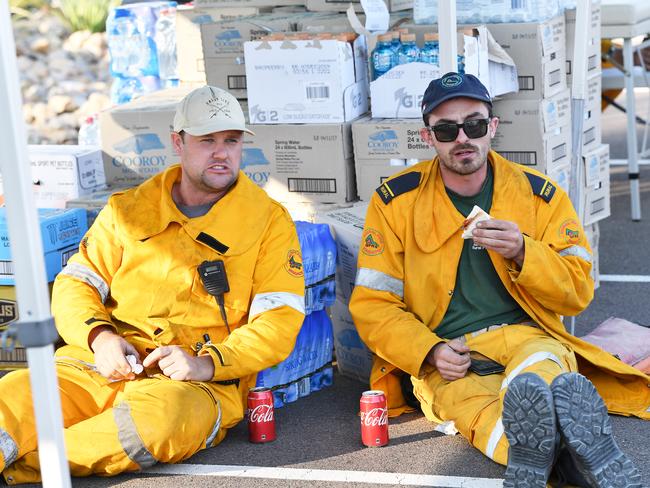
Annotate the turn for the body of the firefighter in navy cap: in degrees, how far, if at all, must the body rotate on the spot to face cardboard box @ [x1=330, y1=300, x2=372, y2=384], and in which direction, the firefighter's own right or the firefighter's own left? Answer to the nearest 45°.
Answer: approximately 135° to the firefighter's own right

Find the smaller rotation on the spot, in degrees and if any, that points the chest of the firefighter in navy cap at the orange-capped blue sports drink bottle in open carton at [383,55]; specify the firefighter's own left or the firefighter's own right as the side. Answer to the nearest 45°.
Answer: approximately 180°

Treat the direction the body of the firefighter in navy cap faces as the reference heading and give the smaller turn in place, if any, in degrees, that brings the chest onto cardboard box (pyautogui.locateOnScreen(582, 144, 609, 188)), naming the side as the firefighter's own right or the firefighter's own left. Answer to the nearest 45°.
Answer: approximately 180°

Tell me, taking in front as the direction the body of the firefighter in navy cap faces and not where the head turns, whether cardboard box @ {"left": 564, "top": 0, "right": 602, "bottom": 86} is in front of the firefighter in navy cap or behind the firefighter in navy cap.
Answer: behind

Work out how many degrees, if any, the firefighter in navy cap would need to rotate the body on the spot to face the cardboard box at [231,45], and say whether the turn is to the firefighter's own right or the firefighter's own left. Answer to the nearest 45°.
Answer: approximately 135° to the firefighter's own right

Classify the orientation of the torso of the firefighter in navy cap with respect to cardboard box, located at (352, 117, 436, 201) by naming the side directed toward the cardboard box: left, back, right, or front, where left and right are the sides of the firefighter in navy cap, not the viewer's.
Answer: back

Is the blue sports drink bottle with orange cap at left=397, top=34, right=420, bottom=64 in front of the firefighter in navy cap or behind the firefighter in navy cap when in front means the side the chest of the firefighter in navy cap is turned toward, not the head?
behind

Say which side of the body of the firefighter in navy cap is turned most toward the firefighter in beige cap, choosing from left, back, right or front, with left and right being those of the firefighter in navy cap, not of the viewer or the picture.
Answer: right

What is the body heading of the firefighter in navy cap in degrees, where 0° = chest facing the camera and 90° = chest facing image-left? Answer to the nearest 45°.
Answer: approximately 0°
